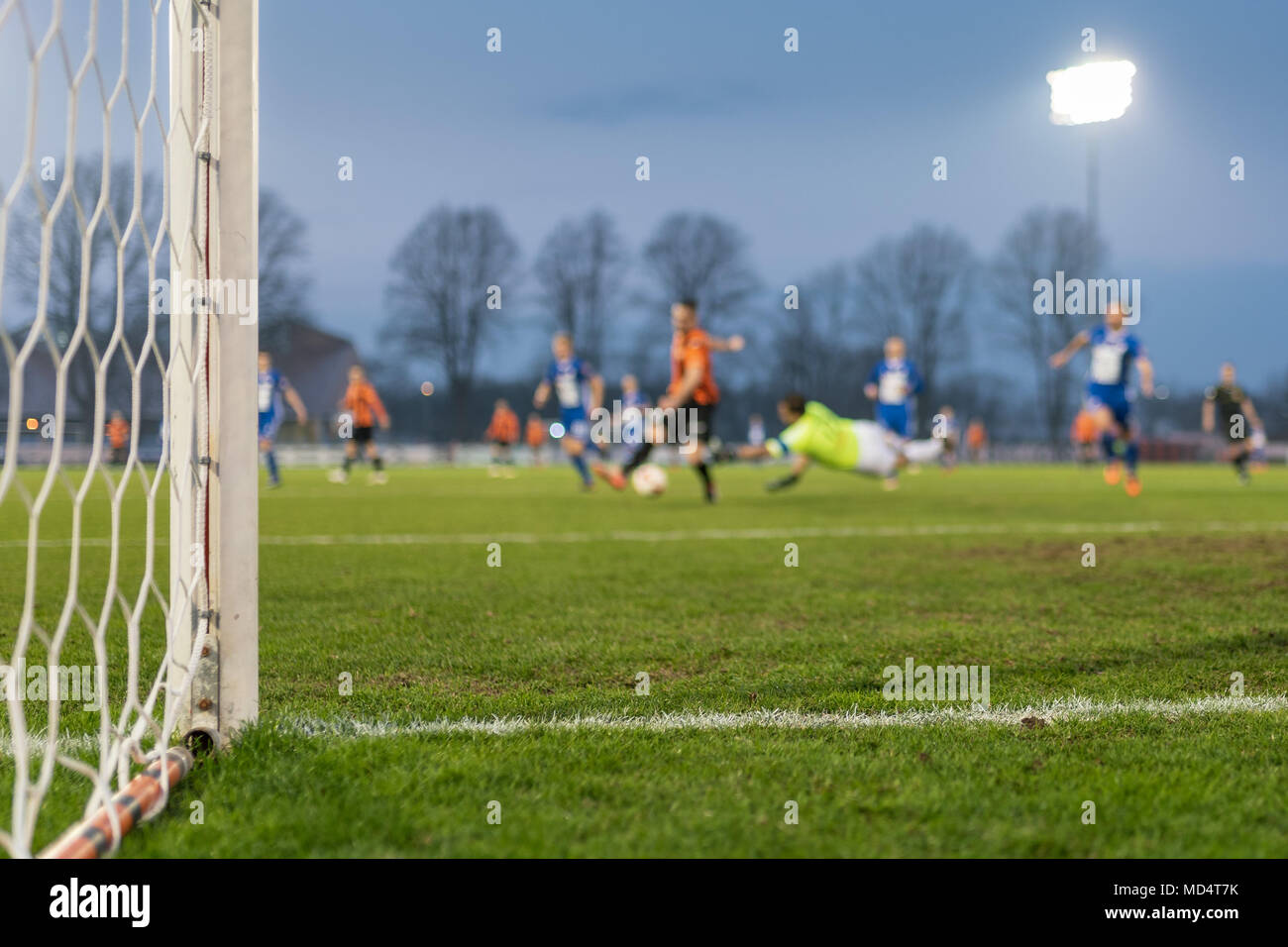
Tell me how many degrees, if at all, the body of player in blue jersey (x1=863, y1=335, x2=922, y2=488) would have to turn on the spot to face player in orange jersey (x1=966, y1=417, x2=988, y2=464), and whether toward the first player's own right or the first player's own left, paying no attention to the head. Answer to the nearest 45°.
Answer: approximately 180°

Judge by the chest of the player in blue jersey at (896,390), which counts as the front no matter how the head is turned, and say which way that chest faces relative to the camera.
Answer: toward the camera

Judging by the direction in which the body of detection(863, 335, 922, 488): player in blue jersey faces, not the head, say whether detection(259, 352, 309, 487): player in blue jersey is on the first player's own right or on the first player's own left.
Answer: on the first player's own right

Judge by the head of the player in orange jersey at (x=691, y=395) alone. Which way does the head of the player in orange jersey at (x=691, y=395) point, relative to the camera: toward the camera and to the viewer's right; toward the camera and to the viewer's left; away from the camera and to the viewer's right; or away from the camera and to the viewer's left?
toward the camera and to the viewer's left

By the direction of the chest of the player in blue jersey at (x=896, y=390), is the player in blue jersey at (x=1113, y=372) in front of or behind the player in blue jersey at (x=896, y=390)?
in front

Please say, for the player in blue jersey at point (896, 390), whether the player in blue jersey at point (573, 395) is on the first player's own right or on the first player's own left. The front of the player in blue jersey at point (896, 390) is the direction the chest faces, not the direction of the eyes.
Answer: on the first player's own right

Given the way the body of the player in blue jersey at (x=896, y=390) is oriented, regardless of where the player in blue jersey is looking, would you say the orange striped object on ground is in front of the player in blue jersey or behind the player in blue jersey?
in front

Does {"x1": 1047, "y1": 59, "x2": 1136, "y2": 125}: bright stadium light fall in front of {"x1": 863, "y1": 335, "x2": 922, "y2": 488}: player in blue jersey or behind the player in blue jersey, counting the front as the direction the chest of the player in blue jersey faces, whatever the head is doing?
behind

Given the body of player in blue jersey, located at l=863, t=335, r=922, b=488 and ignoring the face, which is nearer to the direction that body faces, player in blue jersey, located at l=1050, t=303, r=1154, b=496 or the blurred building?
the player in blue jersey
